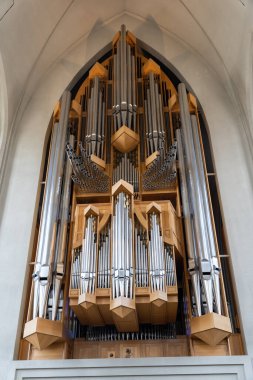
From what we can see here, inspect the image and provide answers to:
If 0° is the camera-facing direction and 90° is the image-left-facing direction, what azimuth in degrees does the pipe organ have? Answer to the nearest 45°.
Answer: approximately 0°
